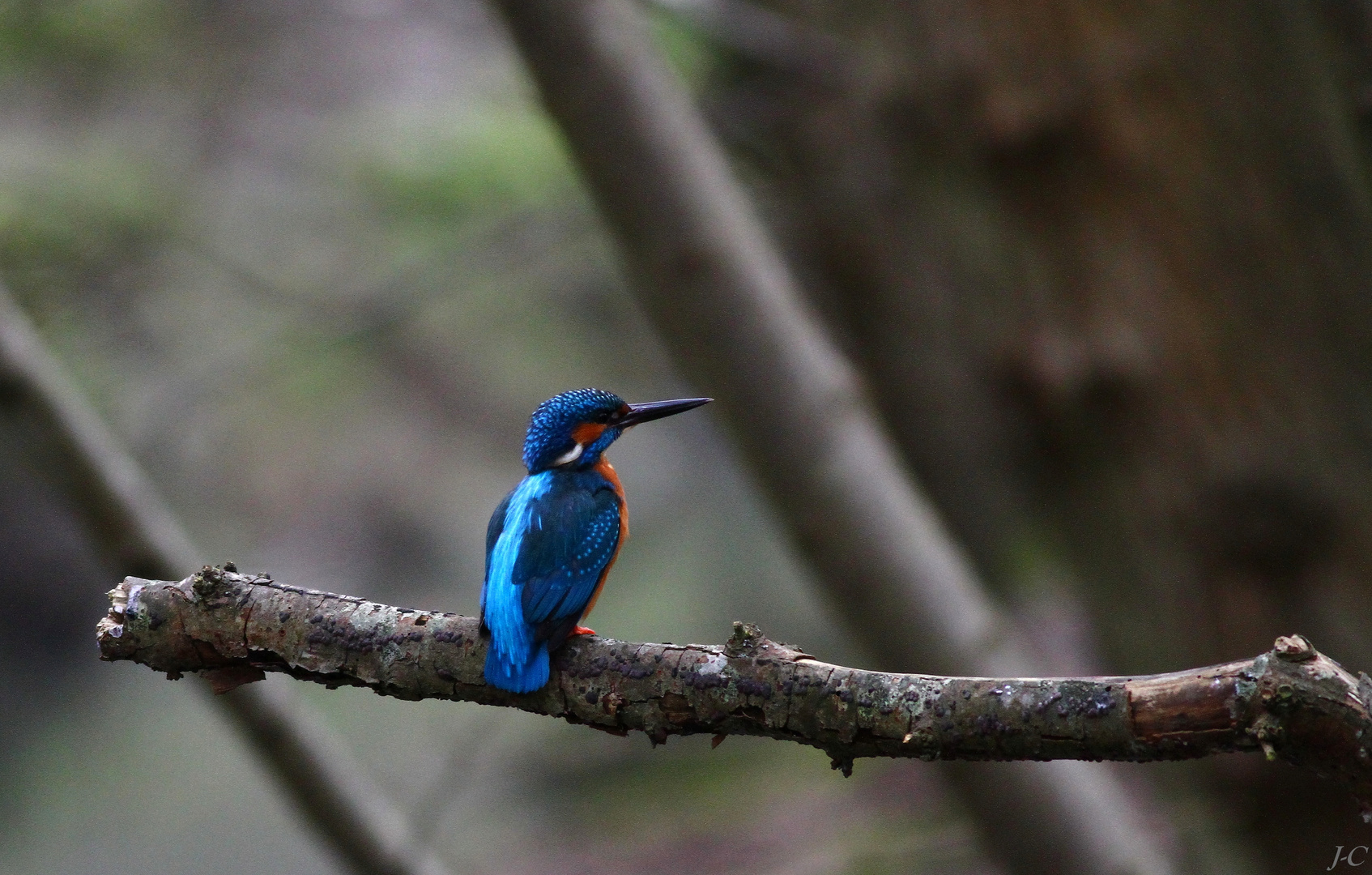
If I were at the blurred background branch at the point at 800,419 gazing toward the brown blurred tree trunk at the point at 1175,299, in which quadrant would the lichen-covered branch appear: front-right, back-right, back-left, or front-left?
back-right

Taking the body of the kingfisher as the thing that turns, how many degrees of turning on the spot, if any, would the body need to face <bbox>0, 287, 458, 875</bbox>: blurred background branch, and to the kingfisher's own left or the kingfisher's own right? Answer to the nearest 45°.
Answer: approximately 90° to the kingfisher's own left

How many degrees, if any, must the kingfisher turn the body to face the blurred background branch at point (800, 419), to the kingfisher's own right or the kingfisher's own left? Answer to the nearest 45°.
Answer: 0° — it already faces it

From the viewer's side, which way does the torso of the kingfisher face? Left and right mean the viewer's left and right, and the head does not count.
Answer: facing away from the viewer and to the right of the viewer
